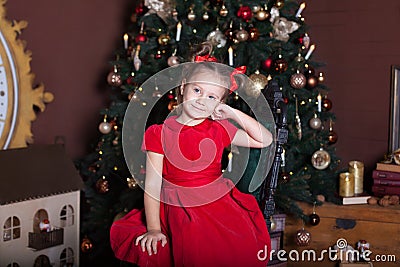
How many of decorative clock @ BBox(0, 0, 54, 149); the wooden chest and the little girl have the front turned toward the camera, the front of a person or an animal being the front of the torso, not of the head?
3

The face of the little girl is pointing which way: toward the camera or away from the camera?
toward the camera

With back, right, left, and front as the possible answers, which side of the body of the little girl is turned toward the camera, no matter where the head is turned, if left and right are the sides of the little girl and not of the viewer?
front

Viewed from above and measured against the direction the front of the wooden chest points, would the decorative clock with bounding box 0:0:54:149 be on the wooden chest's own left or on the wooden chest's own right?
on the wooden chest's own right

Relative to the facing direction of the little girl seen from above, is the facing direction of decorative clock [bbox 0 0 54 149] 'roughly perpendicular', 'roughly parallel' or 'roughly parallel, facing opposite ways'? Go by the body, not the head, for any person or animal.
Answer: roughly parallel

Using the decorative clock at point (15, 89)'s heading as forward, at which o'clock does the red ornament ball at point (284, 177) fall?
The red ornament ball is roughly at 10 o'clock from the decorative clock.

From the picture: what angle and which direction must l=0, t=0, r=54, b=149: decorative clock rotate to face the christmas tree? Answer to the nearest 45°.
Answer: approximately 45° to its left

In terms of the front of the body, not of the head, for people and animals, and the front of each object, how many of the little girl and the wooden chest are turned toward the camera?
2

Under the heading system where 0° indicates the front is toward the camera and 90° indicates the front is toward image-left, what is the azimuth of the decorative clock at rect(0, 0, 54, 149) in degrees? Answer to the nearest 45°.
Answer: approximately 0°
